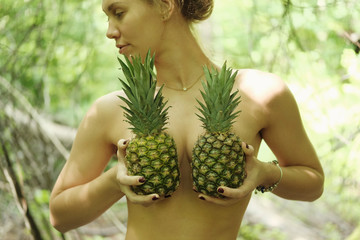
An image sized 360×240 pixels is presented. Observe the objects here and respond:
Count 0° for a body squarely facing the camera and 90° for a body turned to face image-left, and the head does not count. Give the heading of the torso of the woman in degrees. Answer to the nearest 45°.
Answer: approximately 0°

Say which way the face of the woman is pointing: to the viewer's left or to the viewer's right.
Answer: to the viewer's left
